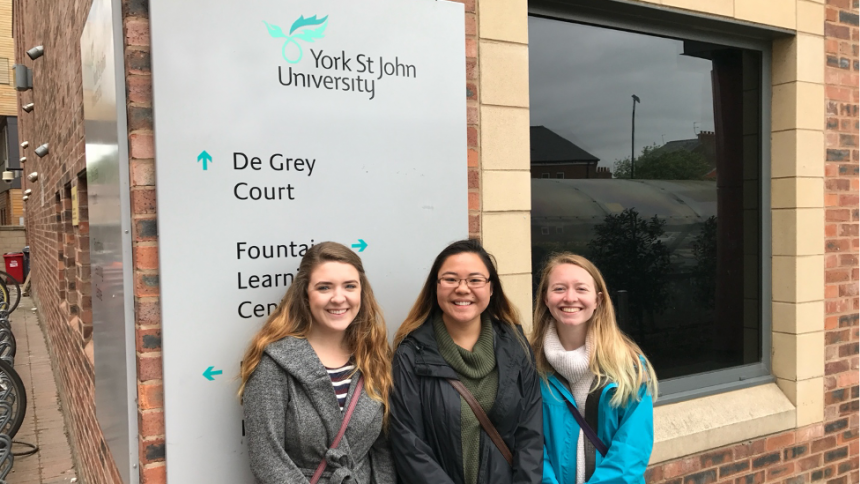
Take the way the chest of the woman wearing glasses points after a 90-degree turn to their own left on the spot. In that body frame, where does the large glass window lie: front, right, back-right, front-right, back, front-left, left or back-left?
front-left

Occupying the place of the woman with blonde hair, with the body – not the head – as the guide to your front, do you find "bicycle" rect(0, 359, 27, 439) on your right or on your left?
on your right

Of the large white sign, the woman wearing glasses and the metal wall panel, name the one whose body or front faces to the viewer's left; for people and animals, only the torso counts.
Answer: the metal wall panel

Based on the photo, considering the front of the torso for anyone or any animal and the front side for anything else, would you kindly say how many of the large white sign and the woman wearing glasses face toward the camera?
2

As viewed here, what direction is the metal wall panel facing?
to the viewer's left

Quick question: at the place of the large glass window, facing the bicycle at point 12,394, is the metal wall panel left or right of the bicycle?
left

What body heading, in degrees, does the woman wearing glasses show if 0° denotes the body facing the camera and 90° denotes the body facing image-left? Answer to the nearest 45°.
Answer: approximately 0°
